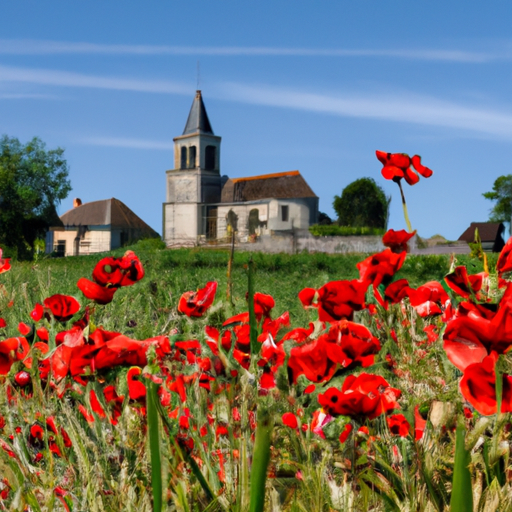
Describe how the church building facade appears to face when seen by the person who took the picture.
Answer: facing the viewer and to the left of the viewer

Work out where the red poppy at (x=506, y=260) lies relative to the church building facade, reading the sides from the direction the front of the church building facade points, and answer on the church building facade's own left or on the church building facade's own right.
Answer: on the church building facade's own left

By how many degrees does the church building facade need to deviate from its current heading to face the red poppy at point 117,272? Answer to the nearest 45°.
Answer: approximately 45° to its left

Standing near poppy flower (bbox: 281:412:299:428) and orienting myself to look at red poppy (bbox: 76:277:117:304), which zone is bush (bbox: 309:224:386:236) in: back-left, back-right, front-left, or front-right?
front-right

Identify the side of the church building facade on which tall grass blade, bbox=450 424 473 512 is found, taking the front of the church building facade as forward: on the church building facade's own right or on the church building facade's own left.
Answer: on the church building facade's own left

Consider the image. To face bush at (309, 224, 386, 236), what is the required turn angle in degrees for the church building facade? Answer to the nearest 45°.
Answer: approximately 90° to its left

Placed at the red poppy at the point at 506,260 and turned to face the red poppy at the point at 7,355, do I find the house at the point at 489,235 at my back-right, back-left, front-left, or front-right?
back-right

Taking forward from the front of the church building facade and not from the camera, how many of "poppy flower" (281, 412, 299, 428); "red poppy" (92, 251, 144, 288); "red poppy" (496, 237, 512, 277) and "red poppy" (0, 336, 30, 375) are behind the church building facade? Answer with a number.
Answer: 0

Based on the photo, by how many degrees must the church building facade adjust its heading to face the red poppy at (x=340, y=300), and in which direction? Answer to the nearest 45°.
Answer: approximately 45° to its left

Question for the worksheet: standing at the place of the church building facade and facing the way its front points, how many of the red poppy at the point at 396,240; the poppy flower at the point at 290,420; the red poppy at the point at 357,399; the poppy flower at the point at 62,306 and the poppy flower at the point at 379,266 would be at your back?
0

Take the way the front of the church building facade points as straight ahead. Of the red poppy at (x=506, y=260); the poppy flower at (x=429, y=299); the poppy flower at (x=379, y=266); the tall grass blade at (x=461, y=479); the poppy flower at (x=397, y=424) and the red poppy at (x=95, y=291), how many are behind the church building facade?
0

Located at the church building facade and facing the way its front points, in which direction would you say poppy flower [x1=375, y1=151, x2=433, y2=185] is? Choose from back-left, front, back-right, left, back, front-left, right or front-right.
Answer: front-left

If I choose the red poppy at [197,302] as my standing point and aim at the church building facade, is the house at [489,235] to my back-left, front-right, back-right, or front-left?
front-right

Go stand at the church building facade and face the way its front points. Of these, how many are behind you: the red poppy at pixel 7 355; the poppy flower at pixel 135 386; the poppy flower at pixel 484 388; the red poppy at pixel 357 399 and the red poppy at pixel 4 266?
0
